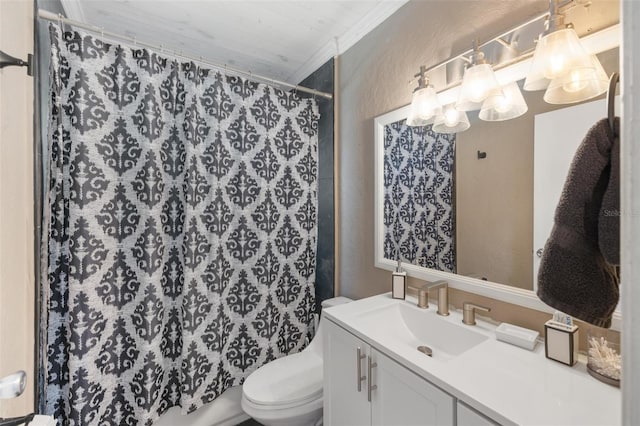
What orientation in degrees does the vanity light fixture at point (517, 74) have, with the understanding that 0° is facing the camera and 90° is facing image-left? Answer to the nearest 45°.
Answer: approximately 45°

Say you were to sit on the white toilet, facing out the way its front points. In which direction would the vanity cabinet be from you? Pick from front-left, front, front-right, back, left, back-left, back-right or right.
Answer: left

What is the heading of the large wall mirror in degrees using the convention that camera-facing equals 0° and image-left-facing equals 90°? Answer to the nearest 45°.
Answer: approximately 45°
